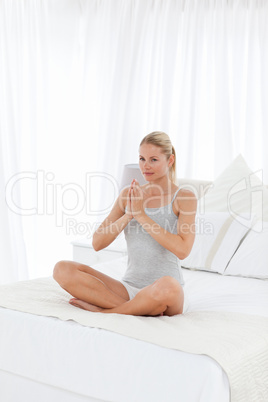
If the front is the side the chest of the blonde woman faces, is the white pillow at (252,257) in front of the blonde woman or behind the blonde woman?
behind

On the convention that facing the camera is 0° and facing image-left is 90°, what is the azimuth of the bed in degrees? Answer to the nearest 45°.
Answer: approximately 45°

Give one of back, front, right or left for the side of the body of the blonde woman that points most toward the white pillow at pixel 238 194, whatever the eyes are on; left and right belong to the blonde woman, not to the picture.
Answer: back

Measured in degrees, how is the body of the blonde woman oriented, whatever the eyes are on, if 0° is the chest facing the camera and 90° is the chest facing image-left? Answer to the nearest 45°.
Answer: approximately 45°
